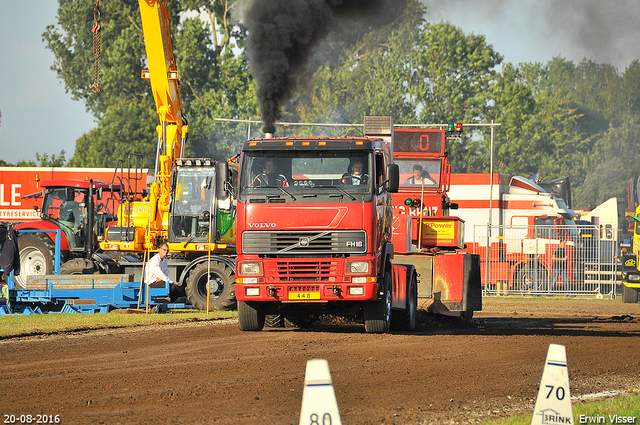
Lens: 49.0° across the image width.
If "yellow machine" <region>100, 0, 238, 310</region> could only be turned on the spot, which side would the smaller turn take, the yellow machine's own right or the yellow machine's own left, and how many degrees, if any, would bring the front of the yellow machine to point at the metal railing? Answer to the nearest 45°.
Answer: approximately 135° to the yellow machine's own left

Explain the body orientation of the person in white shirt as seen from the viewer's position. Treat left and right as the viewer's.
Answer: facing the viewer and to the right of the viewer

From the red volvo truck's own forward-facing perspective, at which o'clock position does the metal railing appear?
The metal railing is roughly at 7 o'clock from the red volvo truck.

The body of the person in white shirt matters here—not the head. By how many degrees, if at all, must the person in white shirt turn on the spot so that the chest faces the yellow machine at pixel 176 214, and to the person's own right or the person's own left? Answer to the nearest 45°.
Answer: approximately 135° to the person's own left

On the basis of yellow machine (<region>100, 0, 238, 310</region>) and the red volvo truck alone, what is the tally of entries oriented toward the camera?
2

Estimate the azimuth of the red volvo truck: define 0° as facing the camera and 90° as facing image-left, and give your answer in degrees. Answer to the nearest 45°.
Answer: approximately 0°

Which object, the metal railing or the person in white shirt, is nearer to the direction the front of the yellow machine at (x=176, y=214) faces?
the person in white shirt

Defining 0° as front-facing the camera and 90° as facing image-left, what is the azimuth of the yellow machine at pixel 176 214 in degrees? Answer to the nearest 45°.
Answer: approximately 0°

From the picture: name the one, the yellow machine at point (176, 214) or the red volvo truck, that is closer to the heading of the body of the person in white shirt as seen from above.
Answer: the red volvo truck

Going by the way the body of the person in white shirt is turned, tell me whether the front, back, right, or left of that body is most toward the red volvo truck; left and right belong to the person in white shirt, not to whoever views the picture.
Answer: front
